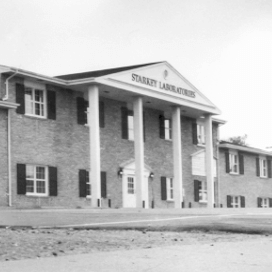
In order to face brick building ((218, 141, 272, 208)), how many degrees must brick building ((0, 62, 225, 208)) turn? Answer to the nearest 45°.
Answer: approximately 90° to its left

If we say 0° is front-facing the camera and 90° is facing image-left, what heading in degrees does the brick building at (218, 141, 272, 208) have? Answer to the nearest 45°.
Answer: approximately 315°

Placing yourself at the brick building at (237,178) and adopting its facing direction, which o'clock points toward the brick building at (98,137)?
the brick building at (98,137) is roughly at 2 o'clock from the brick building at (237,178).
